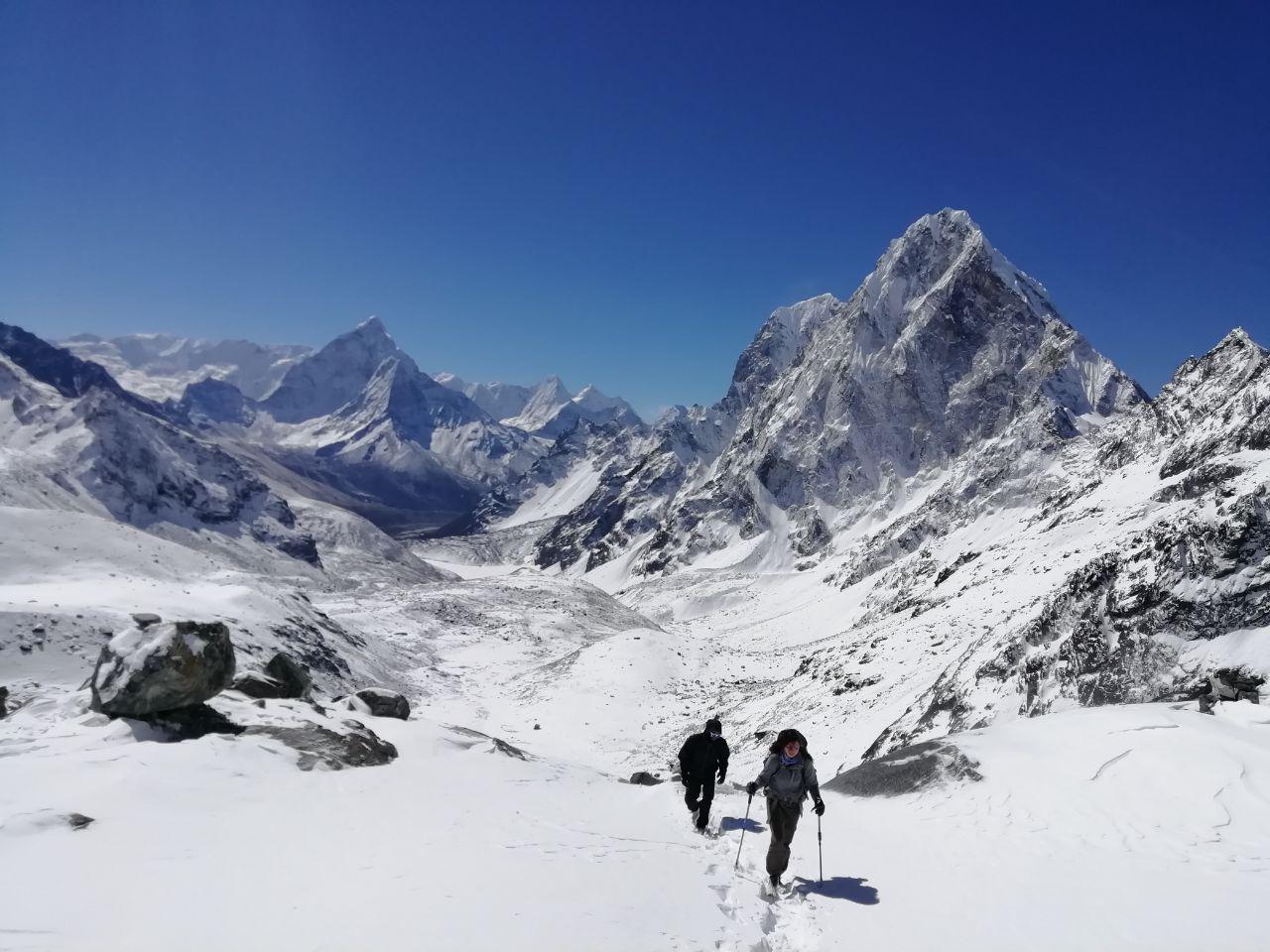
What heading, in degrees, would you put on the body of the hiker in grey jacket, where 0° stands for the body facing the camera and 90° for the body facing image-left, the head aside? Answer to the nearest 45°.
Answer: approximately 0°

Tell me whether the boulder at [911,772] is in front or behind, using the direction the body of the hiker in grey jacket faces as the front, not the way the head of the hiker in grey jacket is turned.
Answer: behind

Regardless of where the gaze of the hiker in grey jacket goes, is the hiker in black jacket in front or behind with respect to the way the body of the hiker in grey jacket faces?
behind

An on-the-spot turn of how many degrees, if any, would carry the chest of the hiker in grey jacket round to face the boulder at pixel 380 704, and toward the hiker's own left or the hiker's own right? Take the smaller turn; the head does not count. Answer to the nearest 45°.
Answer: approximately 135° to the hiker's own right

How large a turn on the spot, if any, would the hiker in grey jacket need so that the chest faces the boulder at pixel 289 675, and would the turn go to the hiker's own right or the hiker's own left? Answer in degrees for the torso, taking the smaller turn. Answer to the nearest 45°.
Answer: approximately 135° to the hiker's own right
